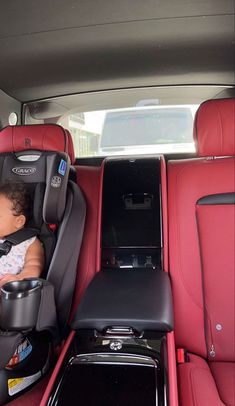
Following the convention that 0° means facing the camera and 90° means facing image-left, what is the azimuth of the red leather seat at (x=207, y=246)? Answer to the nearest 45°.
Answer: approximately 0°

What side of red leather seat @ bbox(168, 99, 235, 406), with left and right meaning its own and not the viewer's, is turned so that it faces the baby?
right
